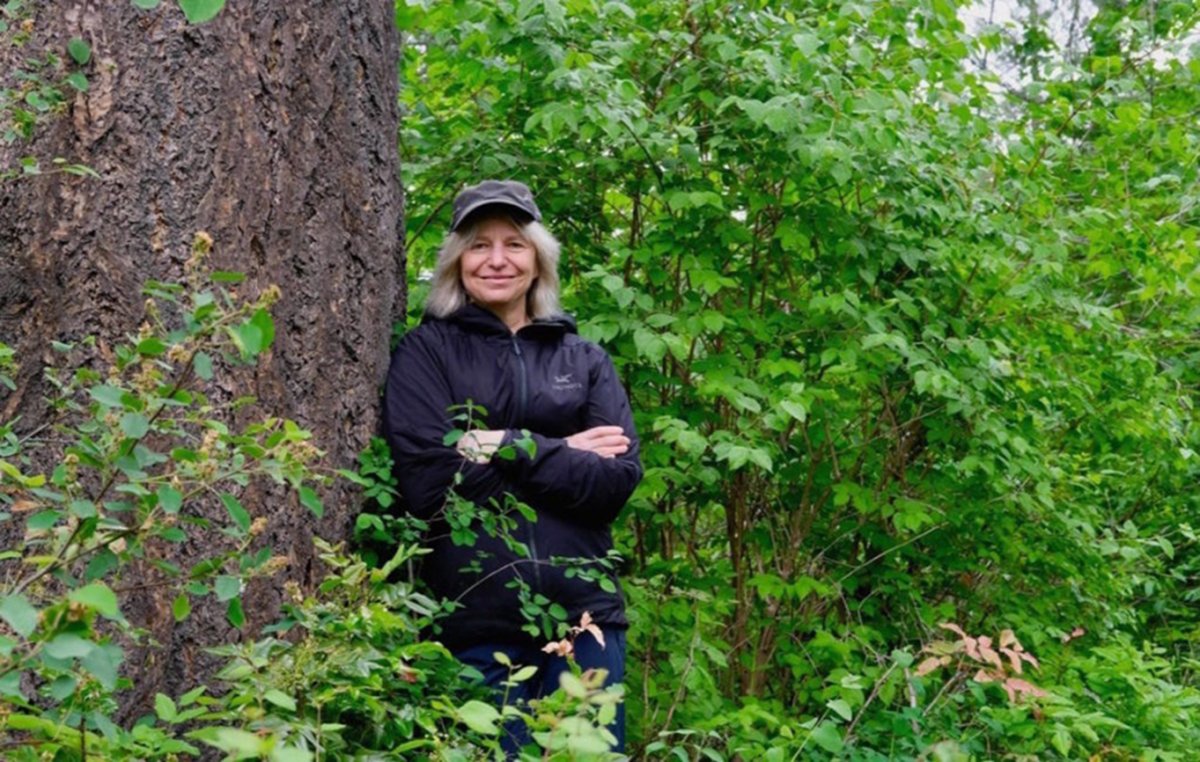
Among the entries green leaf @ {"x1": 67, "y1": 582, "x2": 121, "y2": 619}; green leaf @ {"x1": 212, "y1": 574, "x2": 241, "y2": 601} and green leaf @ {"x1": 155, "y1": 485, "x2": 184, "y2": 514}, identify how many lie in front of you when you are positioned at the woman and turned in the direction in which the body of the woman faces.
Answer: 3

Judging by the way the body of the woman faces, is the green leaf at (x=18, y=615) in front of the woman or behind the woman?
in front

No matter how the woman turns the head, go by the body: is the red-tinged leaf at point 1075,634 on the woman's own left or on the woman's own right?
on the woman's own left

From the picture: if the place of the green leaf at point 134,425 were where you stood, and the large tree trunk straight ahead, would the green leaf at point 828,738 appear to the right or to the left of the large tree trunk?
right

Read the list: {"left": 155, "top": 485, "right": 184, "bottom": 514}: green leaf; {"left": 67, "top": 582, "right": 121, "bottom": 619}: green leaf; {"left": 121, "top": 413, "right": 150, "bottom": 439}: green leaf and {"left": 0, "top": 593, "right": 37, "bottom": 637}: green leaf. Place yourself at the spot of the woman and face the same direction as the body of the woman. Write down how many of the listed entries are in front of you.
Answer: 4

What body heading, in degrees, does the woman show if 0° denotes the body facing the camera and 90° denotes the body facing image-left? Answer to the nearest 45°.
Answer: approximately 0°

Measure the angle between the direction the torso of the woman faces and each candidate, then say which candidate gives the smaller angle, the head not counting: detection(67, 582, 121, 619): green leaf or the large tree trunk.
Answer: the green leaf

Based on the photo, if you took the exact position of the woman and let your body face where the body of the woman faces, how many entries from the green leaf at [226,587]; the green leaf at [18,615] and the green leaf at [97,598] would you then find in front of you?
3

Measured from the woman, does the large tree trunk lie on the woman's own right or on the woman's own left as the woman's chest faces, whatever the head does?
on the woman's own right

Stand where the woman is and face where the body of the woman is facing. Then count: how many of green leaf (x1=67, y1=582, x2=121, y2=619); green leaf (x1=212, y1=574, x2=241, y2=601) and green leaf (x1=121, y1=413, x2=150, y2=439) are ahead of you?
3

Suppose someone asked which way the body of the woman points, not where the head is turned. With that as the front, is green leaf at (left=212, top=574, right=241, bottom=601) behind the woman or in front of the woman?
in front
